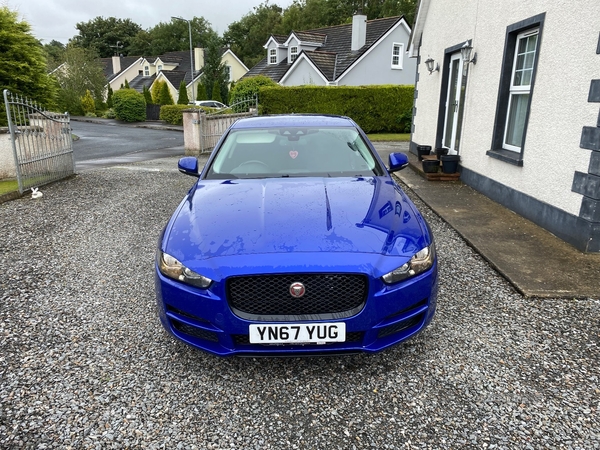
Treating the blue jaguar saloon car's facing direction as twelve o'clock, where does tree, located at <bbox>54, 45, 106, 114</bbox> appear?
The tree is roughly at 5 o'clock from the blue jaguar saloon car.

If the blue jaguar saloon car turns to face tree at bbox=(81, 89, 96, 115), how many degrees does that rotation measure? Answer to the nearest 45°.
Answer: approximately 135° to its right

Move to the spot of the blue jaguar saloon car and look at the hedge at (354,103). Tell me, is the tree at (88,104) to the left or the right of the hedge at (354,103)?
left

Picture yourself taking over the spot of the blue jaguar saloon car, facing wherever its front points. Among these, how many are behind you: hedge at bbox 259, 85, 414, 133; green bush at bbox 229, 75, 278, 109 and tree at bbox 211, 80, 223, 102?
3

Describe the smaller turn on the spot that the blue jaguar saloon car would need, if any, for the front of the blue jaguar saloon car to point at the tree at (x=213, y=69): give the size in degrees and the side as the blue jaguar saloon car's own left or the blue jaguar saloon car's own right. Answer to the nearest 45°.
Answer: approximately 180°

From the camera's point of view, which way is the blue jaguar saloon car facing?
toward the camera

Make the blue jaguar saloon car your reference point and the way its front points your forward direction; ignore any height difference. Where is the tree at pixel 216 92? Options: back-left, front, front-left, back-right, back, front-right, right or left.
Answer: back

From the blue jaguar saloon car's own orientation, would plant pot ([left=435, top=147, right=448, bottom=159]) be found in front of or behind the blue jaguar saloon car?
behind

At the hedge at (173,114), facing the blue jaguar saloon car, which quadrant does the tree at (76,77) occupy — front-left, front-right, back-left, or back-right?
back-right

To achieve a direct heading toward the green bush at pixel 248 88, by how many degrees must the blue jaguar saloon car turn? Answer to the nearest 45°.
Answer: approximately 180°

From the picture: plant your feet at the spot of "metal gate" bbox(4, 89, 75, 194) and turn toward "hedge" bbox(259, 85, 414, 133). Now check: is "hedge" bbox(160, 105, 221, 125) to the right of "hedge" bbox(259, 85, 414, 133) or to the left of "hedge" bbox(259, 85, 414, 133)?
left
